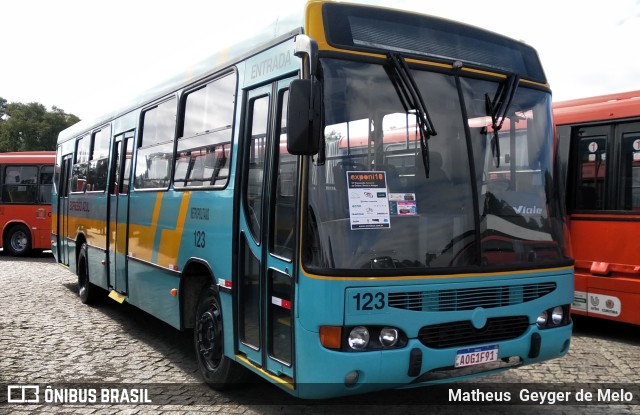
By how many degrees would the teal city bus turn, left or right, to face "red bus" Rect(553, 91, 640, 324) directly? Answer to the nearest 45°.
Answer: approximately 90° to its left

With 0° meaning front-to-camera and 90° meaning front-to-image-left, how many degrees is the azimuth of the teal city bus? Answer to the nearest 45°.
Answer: approximately 315°
